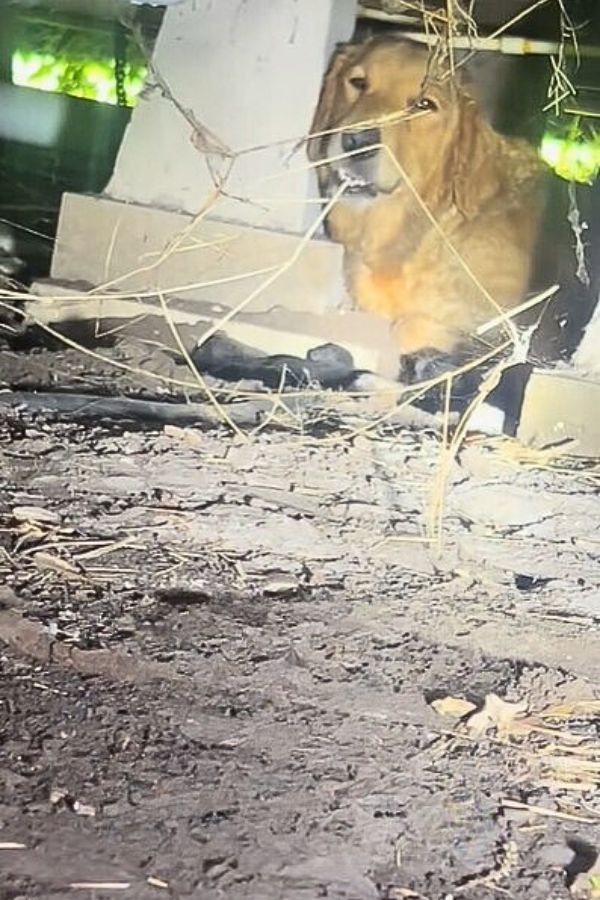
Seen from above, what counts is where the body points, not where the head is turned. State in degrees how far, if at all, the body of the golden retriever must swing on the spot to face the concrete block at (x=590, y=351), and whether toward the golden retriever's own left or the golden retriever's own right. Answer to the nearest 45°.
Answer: approximately 90° to the golden retriever's own left

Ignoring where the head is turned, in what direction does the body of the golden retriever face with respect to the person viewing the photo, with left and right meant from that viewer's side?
facing the viewer and to the left of the viewer

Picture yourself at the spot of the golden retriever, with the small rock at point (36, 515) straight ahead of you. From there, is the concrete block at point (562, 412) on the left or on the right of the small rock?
left

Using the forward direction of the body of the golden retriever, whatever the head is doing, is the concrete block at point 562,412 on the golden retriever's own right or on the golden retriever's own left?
on the golden retriever's own left

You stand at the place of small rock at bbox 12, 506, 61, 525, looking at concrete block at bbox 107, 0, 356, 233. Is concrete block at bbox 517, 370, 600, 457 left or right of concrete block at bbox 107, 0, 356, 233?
right

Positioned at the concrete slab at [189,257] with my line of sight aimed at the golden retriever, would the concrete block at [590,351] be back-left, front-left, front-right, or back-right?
front-right

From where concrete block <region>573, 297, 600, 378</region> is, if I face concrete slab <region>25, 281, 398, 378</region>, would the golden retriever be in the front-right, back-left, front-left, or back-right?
front-right
